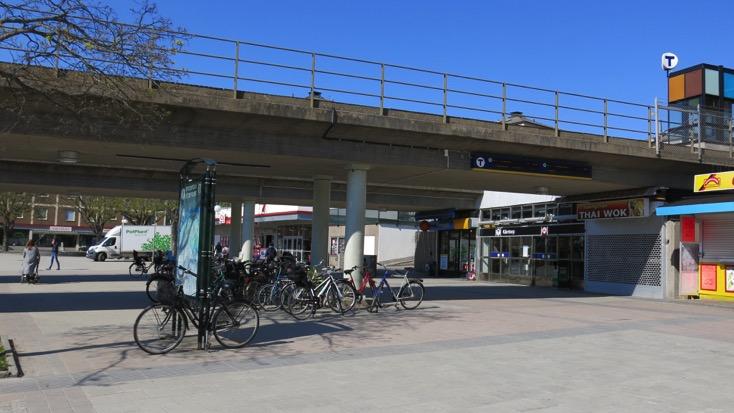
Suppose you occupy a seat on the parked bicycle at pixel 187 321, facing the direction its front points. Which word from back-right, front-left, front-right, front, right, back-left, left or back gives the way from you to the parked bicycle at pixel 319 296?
back-right

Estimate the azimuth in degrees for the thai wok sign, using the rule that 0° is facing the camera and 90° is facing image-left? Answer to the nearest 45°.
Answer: approximately 45°

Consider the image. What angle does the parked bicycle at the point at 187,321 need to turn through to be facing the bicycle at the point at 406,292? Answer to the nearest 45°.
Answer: approximately 135° to its right

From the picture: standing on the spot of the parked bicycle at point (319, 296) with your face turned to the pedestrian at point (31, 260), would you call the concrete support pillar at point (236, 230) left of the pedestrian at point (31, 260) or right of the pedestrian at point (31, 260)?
right

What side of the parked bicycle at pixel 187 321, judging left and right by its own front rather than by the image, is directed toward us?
left

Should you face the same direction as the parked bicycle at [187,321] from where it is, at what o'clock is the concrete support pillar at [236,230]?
The concrete support pillar is roughly at 3 o'clock from the parked bicycle.

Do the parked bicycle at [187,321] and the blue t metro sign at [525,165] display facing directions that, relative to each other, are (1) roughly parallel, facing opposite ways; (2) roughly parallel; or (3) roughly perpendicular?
roughly perpendicular

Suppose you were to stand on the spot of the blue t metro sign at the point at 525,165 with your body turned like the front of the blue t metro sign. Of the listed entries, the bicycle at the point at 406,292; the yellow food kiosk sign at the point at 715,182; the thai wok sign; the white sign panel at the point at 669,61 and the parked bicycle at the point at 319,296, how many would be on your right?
2

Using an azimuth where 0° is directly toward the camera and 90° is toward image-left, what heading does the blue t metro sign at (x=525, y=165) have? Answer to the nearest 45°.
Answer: approximately 315°

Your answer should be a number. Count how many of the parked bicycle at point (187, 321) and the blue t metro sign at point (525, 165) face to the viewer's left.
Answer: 1
